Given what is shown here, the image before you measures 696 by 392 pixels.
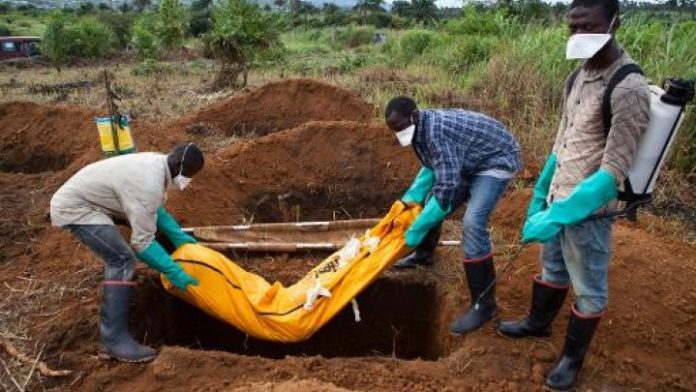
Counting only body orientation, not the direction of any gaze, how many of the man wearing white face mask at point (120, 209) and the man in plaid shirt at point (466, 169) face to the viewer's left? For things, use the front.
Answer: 1

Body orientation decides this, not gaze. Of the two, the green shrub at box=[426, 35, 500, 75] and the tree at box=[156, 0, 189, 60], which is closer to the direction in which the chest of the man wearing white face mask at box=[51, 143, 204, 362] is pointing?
the green shrub

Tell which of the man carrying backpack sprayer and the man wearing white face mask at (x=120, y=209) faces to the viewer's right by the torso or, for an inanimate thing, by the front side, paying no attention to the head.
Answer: the man wearing white face mask

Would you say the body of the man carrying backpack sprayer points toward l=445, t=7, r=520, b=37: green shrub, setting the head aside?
no

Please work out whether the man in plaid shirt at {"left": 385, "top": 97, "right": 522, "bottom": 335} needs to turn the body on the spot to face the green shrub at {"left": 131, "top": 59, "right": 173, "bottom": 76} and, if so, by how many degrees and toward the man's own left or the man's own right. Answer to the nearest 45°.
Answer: approximately 45° to the man's own right

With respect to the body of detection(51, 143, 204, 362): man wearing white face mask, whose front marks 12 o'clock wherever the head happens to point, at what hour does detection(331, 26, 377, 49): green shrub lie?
The green shrub is roughly at 10 o'clock from the man wearing white face mask.

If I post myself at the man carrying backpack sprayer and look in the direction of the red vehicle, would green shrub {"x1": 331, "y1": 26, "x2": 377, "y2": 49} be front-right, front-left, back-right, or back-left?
front-right

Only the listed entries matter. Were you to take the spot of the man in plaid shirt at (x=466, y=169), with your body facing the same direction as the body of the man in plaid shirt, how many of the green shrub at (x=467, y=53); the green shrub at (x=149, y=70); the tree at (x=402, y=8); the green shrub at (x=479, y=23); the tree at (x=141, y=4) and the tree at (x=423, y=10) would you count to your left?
0

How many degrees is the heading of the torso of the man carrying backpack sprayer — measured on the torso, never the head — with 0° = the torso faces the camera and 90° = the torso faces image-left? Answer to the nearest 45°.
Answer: approximately 45°

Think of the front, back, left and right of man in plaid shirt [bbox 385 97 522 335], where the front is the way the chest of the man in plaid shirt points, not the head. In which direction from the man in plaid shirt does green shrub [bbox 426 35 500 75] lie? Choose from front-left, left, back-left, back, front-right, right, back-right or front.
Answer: right

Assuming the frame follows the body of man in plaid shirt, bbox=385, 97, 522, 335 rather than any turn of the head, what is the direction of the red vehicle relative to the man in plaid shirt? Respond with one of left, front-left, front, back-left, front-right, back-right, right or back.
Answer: front-right

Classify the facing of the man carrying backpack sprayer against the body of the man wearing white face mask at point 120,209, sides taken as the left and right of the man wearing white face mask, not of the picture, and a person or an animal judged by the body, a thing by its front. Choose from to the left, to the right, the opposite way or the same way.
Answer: the opposite way

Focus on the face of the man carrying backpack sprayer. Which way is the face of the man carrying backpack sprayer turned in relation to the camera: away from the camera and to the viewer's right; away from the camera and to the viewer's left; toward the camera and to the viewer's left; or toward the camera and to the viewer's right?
toward the camera and to the viewer's left

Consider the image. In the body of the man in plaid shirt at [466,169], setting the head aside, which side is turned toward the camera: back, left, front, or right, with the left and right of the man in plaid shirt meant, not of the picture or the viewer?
left

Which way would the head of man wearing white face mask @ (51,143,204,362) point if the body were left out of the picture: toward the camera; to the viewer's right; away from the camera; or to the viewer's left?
to the viewer's right

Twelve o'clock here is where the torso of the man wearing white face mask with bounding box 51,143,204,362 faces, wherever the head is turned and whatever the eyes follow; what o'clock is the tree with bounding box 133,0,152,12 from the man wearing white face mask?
The tree is roughly at 9 o'clock from the man wearing white face mask.

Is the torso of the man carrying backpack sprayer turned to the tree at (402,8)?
no

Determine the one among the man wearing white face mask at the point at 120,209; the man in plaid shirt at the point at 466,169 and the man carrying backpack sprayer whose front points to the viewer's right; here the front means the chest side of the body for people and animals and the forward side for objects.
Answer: the man wearing white face mask

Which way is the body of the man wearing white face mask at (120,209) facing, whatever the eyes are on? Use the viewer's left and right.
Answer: facing to the right of the viewer
